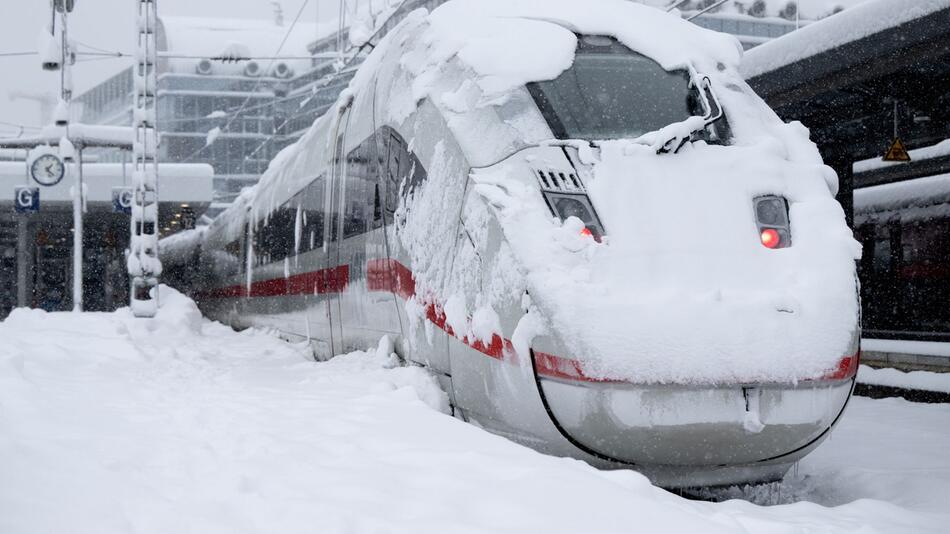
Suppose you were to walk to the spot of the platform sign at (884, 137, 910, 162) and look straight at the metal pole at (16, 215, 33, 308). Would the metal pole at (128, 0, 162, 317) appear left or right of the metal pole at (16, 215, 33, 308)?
left

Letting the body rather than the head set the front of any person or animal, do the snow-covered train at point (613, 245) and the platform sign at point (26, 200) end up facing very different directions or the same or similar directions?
same or similar directions

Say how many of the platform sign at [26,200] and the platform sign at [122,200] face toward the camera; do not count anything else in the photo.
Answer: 2

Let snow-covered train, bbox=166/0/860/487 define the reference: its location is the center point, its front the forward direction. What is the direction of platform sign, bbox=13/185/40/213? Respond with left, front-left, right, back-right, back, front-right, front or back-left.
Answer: back

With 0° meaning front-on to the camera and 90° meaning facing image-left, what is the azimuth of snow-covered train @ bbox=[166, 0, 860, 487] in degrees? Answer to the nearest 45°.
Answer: approximately 315°

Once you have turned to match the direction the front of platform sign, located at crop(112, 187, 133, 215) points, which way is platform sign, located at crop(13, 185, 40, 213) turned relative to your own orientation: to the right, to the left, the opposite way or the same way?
the same way

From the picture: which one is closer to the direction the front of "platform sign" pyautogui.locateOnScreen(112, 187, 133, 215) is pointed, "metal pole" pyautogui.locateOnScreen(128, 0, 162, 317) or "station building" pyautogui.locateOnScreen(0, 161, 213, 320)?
the metal pole

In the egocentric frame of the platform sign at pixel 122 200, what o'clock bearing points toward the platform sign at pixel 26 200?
the platform sign at pixel 26 200 is roughly at 3 o'clock from the platform sign at pixel 122 200.

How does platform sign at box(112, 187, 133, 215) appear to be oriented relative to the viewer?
toward the camera
